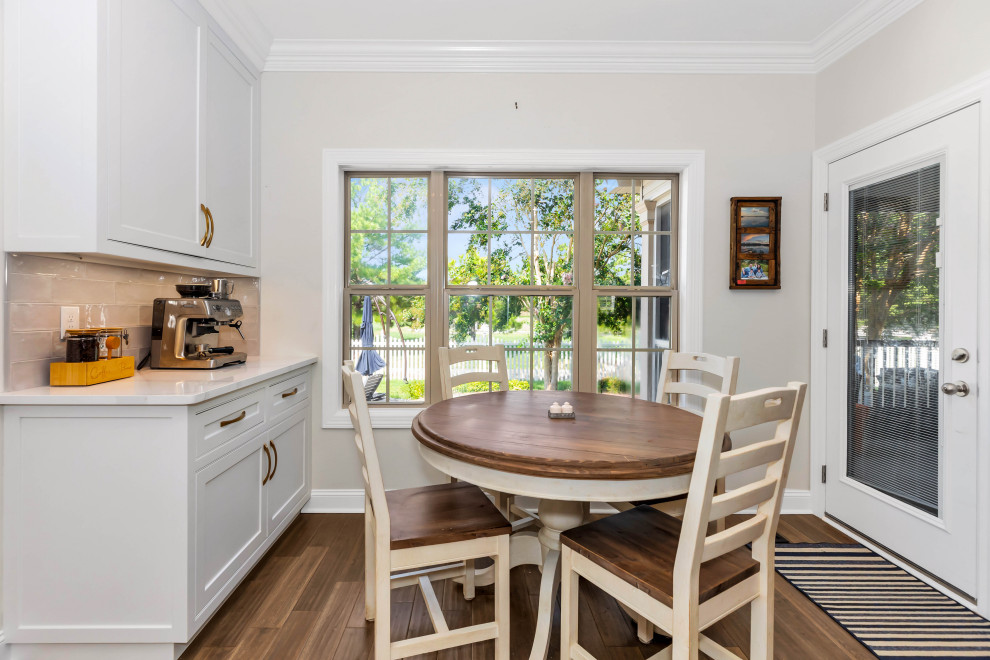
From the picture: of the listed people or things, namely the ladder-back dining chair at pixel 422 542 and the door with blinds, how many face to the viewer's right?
1

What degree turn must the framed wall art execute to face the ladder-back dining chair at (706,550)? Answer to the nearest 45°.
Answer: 0° — it already faces it

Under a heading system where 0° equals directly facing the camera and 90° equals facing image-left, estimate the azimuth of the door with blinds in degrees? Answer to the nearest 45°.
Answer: approximately 45°

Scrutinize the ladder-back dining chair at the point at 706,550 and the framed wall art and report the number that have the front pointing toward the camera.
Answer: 1

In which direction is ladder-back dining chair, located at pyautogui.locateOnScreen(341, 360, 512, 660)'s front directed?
to the viewer's right

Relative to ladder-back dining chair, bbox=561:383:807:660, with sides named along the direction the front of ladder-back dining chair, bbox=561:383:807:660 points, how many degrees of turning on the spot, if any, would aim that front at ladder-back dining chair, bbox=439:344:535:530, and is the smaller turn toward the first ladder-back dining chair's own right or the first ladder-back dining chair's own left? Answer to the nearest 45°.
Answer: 0° — it already faces it

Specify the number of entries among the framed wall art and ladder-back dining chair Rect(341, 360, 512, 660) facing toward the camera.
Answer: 1

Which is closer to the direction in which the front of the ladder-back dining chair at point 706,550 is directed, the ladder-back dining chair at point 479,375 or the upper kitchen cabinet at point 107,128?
the ladder-back dining chair
